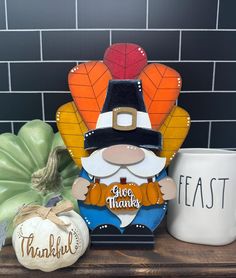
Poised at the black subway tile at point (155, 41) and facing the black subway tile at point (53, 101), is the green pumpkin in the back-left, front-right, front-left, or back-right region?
front-left

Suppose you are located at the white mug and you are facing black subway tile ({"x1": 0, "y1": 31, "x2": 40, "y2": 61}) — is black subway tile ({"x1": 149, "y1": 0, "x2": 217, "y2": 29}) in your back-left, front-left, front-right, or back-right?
front-right

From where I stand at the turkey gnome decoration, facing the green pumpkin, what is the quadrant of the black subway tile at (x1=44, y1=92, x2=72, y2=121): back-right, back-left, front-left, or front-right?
front-right

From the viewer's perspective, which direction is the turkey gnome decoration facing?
toward the camera
